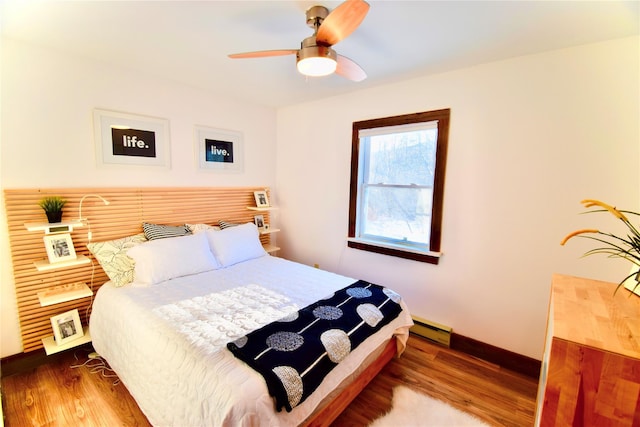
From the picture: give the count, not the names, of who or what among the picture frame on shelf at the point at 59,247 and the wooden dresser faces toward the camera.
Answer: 1

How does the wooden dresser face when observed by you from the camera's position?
facing to the left of the viewer

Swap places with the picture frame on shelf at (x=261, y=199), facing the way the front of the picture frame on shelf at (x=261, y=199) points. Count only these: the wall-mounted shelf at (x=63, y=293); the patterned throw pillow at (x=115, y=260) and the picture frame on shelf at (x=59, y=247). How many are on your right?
3

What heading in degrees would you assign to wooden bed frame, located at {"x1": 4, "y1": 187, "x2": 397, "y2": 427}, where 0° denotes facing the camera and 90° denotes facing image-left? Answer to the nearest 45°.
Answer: approximately 315°

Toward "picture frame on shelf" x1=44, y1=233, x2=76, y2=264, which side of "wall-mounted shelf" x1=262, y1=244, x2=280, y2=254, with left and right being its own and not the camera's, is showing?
right
